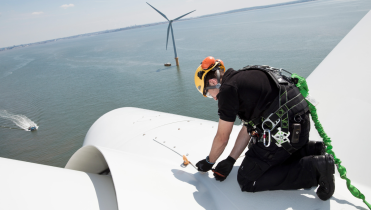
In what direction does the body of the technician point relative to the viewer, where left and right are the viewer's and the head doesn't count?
facing to the left of the viewer

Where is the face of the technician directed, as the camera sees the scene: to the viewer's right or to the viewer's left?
to the viewer's left
